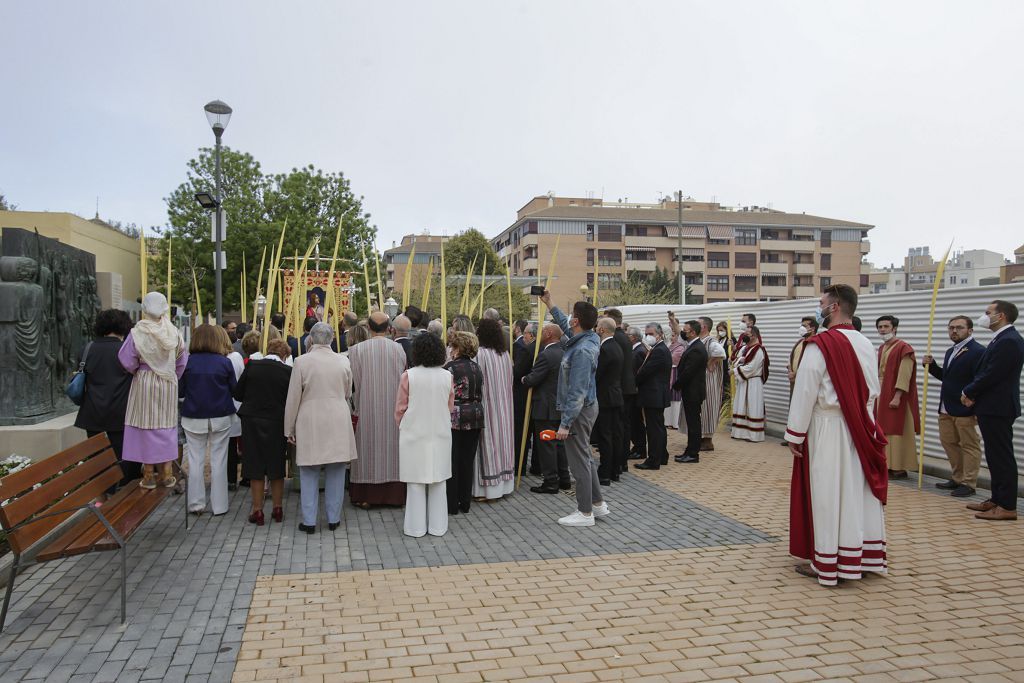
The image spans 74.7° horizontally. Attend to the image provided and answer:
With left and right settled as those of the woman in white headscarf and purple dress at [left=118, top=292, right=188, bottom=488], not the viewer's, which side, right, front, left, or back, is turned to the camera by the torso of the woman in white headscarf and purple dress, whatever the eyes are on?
back

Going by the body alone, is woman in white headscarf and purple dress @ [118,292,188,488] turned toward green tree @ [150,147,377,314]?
yes

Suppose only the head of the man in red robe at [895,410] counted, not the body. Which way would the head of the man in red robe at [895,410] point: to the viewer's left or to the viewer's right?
to the viewer's left

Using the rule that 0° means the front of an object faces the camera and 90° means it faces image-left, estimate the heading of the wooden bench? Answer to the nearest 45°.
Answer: approximately 315°

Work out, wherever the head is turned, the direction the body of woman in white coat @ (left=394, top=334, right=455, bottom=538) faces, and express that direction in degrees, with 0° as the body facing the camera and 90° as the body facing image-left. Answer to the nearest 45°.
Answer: approximately 180°

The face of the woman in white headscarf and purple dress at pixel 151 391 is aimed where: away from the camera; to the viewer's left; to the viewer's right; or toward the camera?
away from the camera

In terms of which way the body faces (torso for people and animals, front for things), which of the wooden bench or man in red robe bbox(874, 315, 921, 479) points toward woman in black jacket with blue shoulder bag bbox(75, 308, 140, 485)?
the man in red robe

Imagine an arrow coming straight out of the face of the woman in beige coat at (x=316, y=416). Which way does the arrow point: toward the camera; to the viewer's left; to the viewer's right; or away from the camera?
away from the camera

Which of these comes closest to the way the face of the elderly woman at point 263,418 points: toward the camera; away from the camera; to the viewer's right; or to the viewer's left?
away from the camera

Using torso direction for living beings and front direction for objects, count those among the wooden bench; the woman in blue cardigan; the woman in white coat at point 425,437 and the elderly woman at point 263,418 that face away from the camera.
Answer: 3

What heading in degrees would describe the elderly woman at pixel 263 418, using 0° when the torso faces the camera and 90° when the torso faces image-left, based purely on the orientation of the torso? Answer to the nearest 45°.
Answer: approximately 180°

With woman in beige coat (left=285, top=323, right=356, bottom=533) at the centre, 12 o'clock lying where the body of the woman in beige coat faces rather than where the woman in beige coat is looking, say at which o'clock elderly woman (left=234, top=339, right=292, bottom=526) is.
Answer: The elderly woman is roughly at 10 o'clock from the woman in beige coat.
